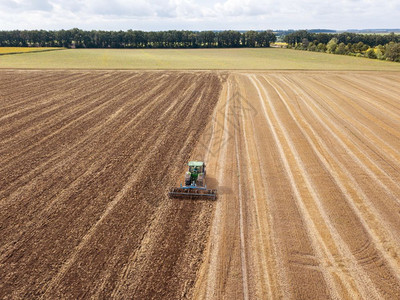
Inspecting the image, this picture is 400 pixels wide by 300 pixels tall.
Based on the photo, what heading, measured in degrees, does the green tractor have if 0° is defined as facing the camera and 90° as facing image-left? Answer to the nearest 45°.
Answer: approximately 180°
